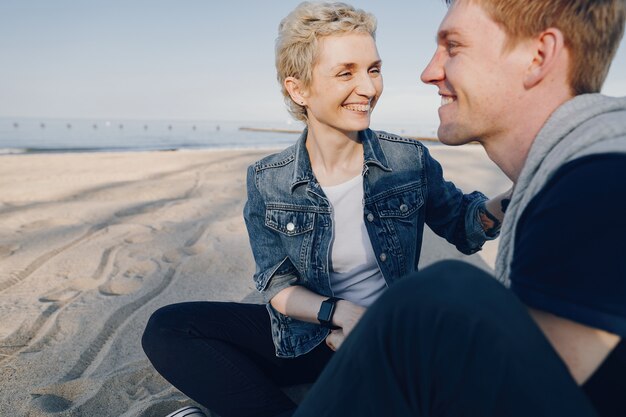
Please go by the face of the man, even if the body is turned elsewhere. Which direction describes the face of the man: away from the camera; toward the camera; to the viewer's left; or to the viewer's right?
to the viewer's left

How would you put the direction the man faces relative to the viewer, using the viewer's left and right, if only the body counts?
facing to the left of the viewer

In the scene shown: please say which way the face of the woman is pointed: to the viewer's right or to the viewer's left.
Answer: to the viewer's right

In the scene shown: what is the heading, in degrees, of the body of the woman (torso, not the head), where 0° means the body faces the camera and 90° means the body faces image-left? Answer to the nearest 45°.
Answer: approximately 0°

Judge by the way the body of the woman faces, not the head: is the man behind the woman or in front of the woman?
in front

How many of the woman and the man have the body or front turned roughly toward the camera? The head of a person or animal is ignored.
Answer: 1

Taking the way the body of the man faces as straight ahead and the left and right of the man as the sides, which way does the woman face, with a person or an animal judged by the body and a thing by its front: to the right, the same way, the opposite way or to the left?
to the left

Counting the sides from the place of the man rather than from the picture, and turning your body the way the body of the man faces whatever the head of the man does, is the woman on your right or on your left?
on your right
